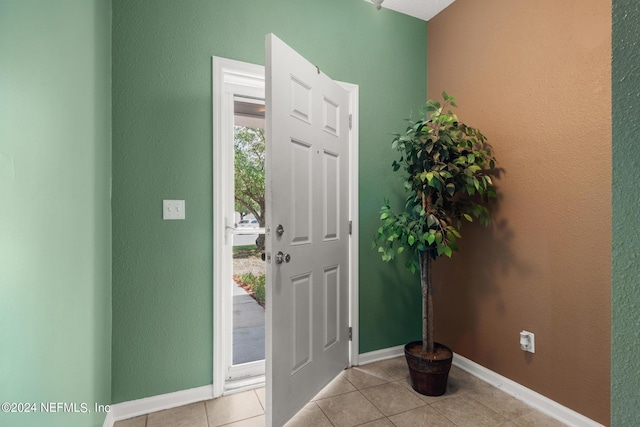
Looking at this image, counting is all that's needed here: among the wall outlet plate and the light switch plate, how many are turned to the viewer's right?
0

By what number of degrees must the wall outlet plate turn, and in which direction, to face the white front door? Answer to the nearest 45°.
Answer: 0° — it already faces it

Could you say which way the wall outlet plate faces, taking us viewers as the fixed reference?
facing the viewer and to the left of the viewer

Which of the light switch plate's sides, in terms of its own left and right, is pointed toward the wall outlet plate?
left

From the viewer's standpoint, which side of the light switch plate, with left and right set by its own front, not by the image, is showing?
front
